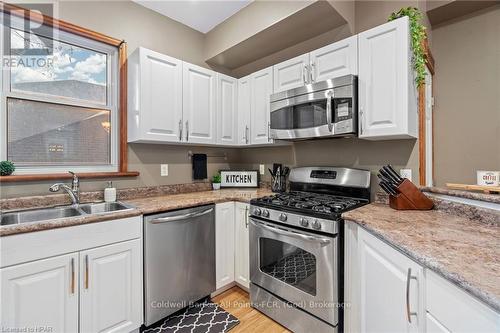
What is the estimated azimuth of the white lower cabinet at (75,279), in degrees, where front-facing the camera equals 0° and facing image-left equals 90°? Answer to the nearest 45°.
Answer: approximately 315°

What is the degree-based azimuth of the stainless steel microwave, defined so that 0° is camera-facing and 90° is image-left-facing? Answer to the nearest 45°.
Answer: approximately 45°

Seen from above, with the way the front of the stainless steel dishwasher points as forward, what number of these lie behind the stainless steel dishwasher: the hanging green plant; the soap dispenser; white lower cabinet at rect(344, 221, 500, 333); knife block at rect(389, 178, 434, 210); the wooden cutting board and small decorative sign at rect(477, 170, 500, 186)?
1

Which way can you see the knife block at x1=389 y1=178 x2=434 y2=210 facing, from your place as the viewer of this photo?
facing to the left of the viewer

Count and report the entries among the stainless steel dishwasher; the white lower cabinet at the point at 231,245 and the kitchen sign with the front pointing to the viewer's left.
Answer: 0

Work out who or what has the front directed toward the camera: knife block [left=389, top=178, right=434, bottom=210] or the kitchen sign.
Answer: the kitchen sign

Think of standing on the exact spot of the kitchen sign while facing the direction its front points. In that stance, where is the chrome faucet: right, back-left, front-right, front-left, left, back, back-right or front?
front-right

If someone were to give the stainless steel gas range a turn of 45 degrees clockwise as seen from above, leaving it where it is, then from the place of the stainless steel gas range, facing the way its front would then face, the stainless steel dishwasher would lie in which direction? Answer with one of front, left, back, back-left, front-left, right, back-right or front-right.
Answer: front

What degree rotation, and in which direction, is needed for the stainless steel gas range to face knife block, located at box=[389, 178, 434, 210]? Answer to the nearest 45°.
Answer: approximately 135° to its left

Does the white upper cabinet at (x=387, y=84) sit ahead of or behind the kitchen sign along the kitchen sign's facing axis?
ahead

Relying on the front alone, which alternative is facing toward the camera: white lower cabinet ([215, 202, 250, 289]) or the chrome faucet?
the white lower cabinet

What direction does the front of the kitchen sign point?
toward the camera

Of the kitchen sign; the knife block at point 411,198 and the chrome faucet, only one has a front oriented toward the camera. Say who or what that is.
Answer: the kitchen sign
